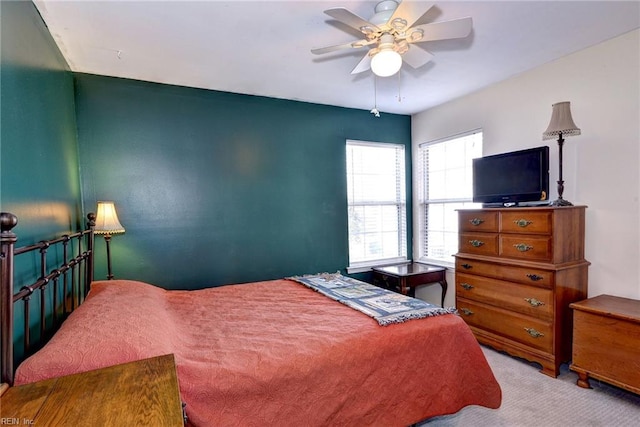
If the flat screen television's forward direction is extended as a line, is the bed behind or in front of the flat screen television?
in front

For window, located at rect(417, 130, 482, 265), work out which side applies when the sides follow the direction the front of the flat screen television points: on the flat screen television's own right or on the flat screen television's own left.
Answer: on the flat screen television's own right

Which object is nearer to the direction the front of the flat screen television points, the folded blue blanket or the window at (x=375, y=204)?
the folded blue blanket

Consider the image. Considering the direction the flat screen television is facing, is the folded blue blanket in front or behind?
in front

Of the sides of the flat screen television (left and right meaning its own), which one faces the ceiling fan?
front

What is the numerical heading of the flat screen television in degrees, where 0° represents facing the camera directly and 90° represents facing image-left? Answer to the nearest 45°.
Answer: approximately 45°

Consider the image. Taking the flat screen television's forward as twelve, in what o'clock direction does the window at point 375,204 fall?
The window is roughly at 2 o'clock from the flat screen television.

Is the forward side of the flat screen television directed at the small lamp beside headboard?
yes

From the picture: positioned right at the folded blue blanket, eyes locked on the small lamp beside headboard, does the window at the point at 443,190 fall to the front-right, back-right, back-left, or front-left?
back-right
